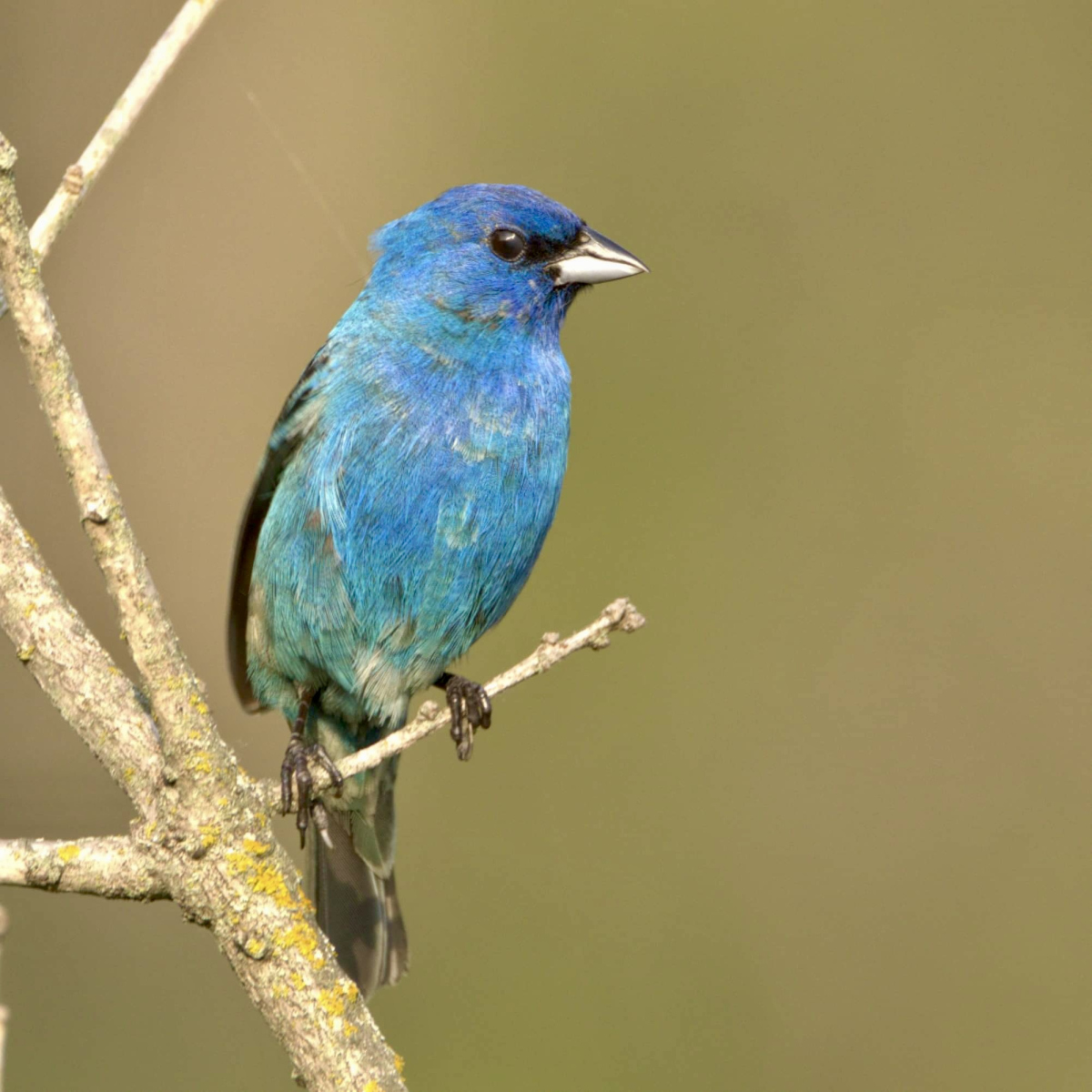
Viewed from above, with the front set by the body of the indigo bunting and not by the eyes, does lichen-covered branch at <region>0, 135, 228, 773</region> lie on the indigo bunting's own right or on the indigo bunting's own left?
on the indigo bunting's own right

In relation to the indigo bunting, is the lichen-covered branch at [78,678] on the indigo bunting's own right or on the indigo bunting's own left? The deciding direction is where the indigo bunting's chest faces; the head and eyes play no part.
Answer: on the indigo bunting's own right

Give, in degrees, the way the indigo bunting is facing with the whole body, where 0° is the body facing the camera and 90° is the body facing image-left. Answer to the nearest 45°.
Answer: approximately 315°
